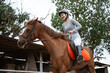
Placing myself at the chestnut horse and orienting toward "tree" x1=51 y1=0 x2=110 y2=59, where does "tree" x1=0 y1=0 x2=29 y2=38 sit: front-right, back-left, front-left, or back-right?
front-left

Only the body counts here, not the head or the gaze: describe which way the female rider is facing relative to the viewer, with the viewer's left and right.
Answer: facing the viewer and to the left of the viewer

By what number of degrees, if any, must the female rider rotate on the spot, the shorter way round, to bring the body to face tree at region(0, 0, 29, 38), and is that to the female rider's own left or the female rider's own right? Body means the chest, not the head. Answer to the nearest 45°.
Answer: approximately 90° to the female rider's own right

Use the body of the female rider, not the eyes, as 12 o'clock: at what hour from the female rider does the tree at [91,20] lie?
The tree is roughly at 5 o'clock from the female rider.

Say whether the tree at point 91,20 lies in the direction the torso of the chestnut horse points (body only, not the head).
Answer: no

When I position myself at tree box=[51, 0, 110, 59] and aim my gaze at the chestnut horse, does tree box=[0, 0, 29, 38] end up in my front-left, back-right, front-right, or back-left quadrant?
front-right
